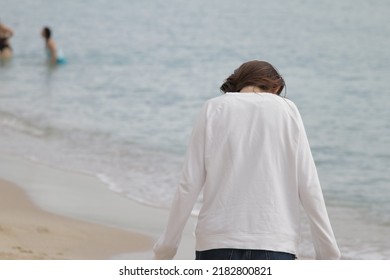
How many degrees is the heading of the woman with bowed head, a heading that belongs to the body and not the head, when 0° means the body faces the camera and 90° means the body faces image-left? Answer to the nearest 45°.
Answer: approximately 180°

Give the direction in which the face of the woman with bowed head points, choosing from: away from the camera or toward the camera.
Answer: away from the camera
